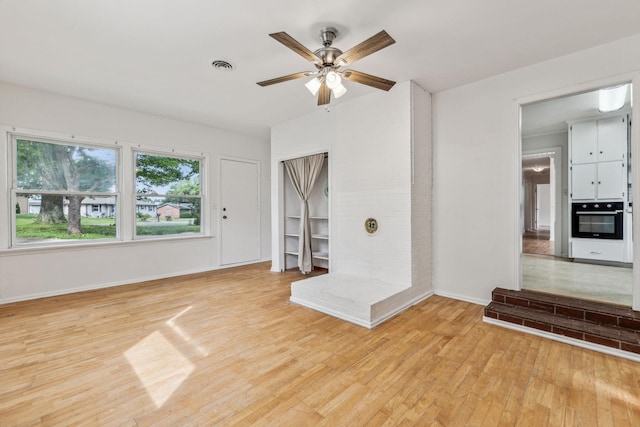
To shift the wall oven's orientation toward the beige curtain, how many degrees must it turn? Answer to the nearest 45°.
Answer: approximately 45° to its right

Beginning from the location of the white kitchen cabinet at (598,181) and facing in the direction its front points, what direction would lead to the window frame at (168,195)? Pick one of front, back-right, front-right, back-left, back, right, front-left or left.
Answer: front-right

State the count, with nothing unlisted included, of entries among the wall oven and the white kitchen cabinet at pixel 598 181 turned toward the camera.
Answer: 2

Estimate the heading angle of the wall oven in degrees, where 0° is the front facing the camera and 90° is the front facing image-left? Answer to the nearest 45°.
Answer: approximately 0°

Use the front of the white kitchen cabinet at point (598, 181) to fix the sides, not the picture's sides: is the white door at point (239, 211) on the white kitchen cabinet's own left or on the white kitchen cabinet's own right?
on the white kitchen cabinet's own right

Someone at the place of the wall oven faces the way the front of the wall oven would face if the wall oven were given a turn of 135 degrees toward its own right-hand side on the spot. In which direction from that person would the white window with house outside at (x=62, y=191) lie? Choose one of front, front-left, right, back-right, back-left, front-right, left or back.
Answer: left

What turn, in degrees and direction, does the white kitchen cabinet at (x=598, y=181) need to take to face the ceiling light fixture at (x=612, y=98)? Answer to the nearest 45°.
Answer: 0° — it already faces it

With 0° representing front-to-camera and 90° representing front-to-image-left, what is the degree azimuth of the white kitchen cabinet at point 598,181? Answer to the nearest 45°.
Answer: approximately 0°

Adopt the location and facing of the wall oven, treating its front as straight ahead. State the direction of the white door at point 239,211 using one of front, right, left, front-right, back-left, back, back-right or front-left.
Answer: front-right

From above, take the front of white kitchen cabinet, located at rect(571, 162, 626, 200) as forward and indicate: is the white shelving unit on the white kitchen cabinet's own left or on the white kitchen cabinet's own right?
on the white kitchen cabinet's own right
